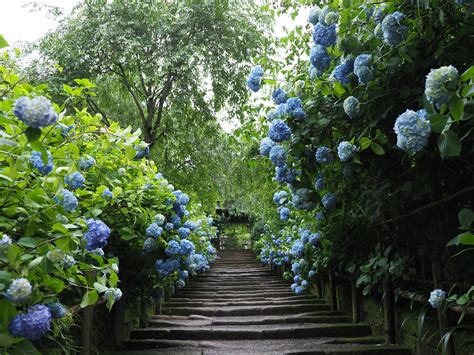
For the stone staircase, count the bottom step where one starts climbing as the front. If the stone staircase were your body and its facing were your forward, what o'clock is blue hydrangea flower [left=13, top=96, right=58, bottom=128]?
The blue hydrangea flower is roughly at 12 o'clock from the stone staircase.

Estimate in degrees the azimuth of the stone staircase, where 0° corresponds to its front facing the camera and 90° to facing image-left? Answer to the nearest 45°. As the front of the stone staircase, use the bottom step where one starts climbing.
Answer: approximately 0°
